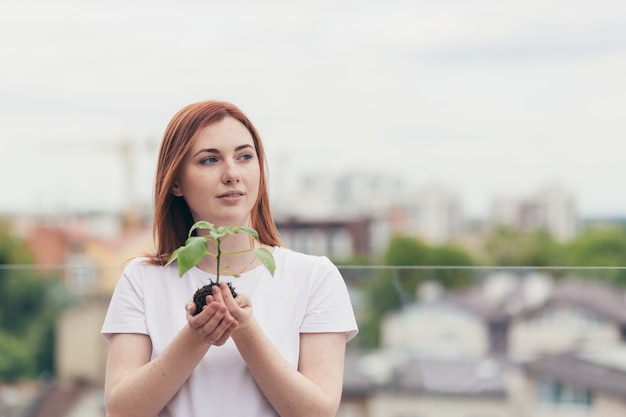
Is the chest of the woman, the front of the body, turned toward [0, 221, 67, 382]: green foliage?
no

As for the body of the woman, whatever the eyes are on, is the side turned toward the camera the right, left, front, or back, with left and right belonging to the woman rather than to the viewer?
front

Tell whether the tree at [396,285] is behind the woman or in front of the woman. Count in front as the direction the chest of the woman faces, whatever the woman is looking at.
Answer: behind

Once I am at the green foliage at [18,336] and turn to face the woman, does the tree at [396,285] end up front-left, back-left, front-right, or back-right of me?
front-left

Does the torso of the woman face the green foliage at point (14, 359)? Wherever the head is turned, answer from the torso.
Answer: no
